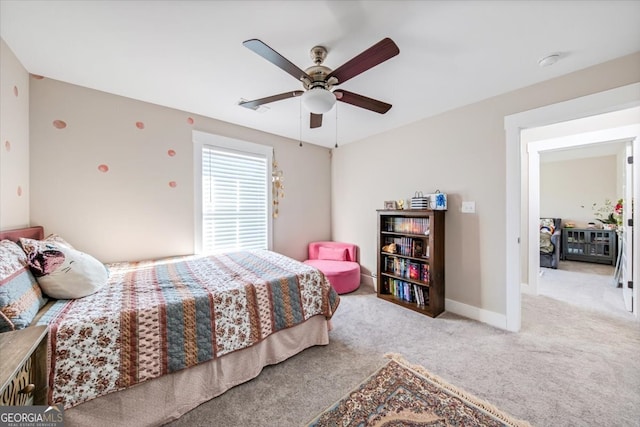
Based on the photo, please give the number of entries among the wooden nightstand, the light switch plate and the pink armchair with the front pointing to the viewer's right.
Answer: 1

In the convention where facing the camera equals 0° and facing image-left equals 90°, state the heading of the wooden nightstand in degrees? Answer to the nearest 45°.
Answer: approximately 270°

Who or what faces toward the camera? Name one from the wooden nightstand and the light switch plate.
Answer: the light switch plate

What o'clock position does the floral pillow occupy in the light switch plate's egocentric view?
The floral pillow is roughly at 1 o'clock from the light switch plate.

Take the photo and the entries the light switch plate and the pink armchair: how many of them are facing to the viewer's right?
0

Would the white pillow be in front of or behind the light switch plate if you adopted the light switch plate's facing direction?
in front

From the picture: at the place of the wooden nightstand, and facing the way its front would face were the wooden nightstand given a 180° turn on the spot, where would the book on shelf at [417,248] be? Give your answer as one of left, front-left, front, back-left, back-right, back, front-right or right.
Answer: back

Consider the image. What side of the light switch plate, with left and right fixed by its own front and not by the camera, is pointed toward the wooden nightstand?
front

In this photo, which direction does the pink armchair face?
toward the camera

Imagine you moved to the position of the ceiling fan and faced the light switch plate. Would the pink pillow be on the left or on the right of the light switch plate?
left

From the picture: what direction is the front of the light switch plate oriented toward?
toward the camera

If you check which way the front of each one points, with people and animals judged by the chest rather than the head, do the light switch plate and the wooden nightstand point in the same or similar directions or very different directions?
very different directions

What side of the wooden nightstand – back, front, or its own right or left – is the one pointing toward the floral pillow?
left

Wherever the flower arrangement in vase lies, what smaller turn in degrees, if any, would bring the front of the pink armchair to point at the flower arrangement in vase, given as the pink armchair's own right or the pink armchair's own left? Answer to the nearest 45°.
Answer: approximately 90° to the pink armchair's own left

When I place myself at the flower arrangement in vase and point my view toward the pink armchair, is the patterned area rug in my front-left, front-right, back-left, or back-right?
front-left

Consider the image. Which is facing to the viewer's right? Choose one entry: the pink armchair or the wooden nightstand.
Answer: the wooden nightstand

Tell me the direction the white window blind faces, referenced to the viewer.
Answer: facing the viewer and to the right of the viewer
